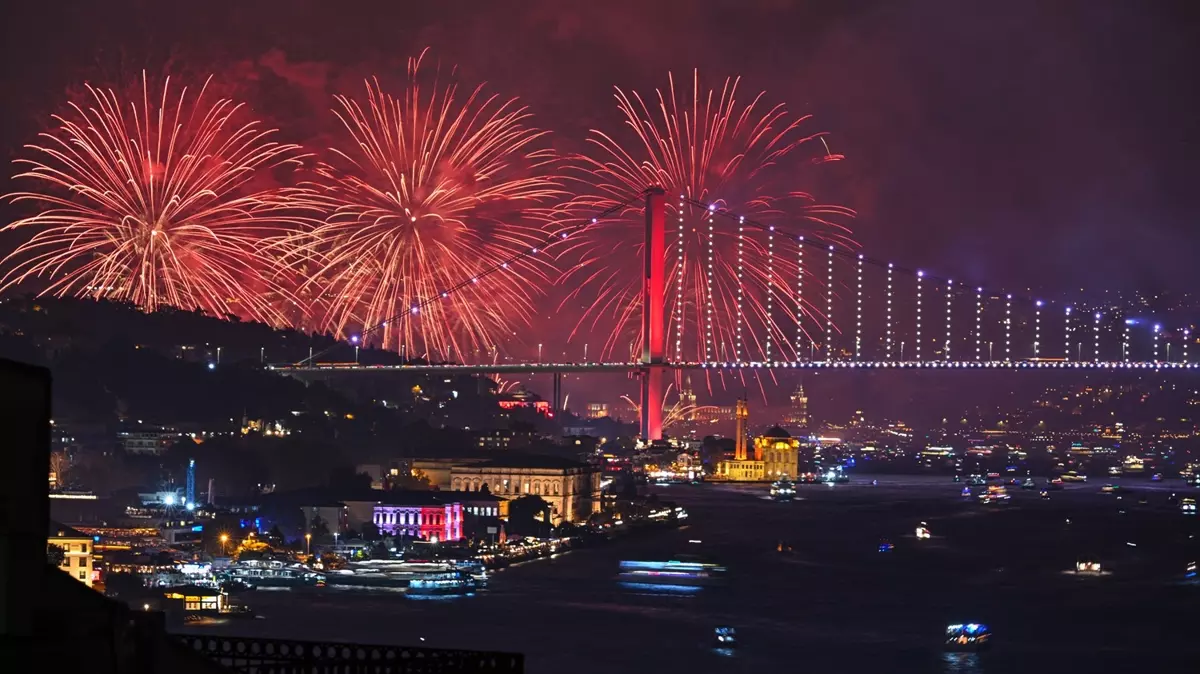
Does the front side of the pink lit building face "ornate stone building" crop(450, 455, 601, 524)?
no

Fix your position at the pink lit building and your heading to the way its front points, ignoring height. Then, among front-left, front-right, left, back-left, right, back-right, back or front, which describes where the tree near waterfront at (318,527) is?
front-right

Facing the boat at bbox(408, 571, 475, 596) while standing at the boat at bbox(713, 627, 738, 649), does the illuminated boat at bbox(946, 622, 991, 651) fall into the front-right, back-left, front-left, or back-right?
back-right

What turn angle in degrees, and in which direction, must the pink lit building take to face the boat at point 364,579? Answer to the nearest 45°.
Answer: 0° — it already faces it

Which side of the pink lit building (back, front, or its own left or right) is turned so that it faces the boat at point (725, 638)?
front

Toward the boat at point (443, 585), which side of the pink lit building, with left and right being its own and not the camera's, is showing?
front

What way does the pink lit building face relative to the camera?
toward the camera

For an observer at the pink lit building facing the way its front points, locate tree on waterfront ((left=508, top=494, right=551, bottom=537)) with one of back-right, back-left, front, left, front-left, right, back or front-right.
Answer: back-left
